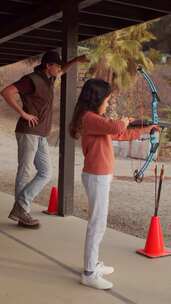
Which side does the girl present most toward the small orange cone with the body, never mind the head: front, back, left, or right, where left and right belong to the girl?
left

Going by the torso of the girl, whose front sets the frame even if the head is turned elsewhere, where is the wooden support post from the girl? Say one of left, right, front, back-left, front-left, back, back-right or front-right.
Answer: left

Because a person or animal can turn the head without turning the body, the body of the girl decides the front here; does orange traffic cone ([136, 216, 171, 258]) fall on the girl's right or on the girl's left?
on the girl's left

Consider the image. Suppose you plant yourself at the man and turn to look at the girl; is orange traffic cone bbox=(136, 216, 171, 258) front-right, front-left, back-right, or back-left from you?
front-left

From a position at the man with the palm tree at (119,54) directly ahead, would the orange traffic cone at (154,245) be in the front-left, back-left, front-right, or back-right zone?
back-right

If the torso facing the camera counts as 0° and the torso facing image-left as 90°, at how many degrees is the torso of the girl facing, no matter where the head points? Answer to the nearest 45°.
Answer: approximately 270°
